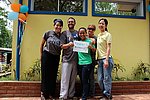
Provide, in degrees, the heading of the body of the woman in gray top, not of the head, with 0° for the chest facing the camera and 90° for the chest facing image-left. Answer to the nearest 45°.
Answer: approximately 315°
